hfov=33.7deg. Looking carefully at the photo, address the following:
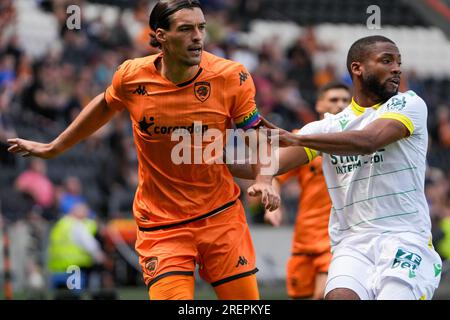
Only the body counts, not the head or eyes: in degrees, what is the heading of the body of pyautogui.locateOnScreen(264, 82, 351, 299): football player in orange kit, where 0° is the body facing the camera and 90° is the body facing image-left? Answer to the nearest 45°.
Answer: approximately 315°

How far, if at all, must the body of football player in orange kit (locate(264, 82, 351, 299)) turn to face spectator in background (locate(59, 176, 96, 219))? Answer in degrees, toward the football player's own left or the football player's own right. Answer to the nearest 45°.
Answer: approximately 180°

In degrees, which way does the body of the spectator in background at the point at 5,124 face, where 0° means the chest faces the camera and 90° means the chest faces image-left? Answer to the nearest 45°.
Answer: approximately 0°

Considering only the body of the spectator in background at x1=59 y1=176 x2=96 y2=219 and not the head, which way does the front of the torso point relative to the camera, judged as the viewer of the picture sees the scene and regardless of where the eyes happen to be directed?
toward the camera

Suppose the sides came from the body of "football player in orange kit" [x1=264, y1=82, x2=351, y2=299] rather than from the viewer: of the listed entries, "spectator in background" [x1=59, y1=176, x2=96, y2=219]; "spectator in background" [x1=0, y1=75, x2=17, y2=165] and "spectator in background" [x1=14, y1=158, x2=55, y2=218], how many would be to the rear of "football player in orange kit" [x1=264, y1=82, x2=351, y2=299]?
3

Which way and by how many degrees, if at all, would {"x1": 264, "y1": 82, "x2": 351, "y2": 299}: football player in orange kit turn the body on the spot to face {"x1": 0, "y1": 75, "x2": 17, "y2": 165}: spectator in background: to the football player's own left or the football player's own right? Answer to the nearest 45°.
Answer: approximately 180°

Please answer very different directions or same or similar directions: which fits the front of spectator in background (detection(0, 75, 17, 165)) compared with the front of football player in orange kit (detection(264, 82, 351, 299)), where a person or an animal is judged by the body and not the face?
same or similar directions

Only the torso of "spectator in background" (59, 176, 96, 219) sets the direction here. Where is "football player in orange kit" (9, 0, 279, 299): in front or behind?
in front

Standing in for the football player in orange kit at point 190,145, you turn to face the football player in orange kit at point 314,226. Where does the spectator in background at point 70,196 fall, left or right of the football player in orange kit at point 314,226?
left

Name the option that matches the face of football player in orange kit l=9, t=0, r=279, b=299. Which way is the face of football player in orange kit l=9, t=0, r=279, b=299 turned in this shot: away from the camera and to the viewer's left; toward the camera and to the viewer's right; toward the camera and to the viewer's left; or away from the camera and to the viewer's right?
toward the camera and to the viewer's right

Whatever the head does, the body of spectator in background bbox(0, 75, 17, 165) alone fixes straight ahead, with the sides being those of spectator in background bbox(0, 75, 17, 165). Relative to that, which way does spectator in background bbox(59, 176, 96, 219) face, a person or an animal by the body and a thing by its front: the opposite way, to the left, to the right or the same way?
the same way
